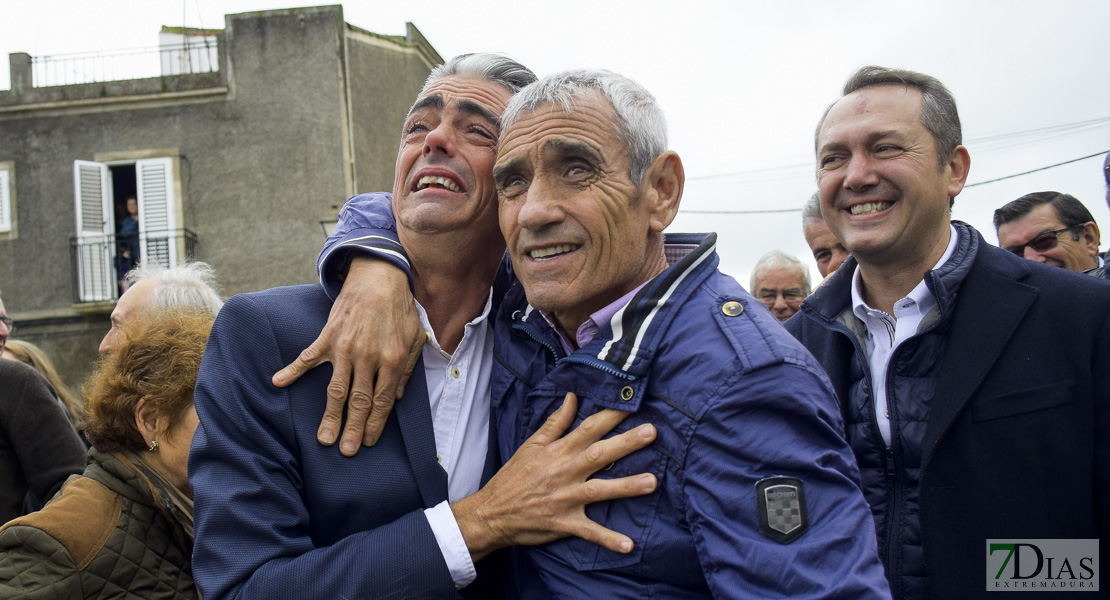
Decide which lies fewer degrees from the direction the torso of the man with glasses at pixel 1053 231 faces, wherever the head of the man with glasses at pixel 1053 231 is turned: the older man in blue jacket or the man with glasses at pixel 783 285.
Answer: the older man in blue jacket

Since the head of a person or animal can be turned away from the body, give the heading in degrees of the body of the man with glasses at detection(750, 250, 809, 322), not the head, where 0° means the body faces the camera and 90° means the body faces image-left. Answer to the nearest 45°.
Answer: approximately 0°

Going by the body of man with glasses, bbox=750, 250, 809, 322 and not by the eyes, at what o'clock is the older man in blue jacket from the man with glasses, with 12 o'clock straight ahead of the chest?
The older man in blue jacket is roughly at 12 o'clock from the man with glasses.

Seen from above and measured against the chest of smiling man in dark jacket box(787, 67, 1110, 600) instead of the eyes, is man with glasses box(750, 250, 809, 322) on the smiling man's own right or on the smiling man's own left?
on the smiling man's own right

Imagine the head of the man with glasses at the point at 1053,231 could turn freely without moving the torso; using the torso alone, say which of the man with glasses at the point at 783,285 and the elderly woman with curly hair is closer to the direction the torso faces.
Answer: the elderly woman with curly hair

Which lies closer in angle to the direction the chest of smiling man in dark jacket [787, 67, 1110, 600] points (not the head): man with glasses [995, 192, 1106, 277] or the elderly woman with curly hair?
the elderly woman with curly hair

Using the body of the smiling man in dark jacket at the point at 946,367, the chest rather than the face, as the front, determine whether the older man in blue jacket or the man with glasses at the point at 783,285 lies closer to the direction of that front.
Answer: the older man in blue jacket

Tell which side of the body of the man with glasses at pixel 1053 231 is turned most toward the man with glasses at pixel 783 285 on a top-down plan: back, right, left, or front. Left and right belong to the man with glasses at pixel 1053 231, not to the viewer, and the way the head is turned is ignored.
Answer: right

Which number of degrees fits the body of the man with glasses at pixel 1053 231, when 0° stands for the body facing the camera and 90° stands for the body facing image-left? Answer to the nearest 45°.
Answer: approximately 45°
